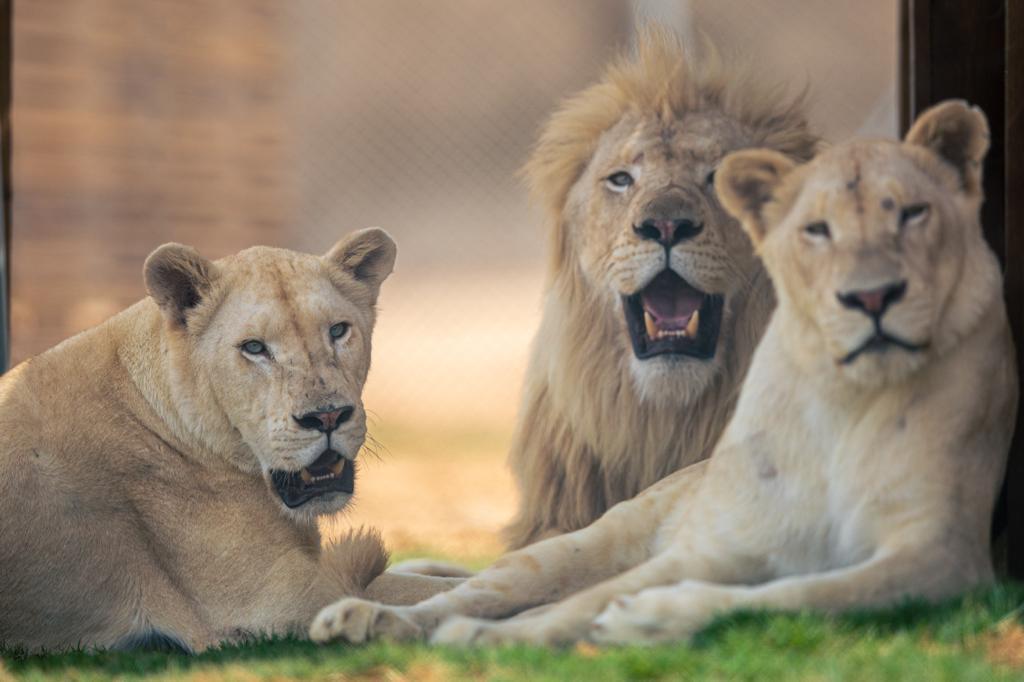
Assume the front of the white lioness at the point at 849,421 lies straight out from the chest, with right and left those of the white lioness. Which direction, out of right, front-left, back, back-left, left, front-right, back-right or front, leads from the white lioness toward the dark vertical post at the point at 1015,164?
back

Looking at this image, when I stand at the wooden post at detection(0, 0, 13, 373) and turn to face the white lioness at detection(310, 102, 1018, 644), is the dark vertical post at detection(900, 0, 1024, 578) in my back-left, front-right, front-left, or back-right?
front-left

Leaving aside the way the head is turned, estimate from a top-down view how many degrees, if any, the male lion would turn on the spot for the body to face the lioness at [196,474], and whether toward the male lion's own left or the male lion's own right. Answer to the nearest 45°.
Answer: approximately 90° to the male lion's own right

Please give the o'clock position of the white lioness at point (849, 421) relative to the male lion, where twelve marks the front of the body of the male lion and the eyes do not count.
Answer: The white lioness is roughly at 11 o'clock from the male lion.

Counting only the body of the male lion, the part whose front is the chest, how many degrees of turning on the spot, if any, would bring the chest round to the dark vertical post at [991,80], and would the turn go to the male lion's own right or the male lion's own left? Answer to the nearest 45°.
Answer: approximately 90° to the male lion's own left

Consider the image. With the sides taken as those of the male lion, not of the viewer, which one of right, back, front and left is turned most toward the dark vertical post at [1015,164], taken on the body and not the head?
left

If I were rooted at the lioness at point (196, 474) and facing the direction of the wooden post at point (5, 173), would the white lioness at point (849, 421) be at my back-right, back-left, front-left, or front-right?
back-right

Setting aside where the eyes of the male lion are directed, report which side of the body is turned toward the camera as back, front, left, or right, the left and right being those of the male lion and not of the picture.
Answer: front

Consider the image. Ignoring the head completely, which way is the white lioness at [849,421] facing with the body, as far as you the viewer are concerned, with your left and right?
facing the viewer and to the left of the viewer

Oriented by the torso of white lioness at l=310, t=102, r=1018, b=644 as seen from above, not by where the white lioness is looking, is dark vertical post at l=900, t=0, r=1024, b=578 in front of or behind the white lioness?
behind

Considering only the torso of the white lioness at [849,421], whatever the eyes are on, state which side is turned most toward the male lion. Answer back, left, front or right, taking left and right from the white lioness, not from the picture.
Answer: right

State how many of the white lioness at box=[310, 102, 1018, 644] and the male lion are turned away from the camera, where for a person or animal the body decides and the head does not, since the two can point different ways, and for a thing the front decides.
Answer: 0
